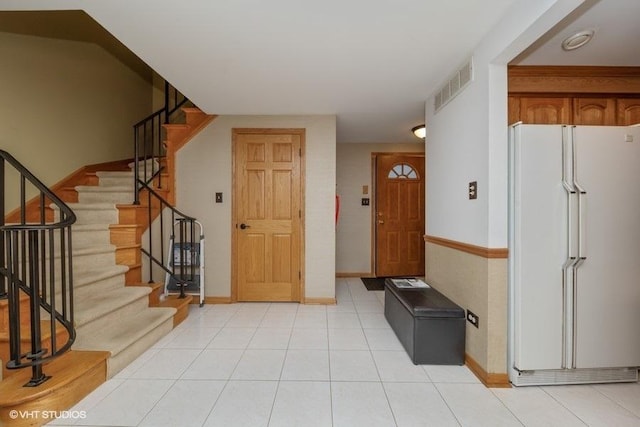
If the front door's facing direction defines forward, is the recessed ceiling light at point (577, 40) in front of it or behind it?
in front

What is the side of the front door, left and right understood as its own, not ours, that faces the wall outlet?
front

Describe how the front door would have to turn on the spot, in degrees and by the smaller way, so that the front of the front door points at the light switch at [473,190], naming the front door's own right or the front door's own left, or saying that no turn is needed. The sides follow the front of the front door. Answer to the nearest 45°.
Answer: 0° — it already faces it

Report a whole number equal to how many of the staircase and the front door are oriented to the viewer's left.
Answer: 0

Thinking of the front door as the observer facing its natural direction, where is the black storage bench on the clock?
The black storage bench is roughly at 12 o'clock from the front door.

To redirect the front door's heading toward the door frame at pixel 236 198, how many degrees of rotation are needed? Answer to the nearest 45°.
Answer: approximately 45° to its right

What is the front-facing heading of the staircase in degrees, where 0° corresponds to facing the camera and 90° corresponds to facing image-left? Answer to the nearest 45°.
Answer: approximately 315°

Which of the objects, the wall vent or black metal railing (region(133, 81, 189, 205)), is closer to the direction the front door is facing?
the wall vent

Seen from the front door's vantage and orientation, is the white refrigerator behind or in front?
in front

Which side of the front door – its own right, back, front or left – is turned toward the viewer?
front

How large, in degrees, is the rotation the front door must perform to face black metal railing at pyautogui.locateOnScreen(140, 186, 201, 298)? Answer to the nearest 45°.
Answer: approximately 45° to its right

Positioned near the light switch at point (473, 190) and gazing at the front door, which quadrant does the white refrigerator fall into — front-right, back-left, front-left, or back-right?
back-right

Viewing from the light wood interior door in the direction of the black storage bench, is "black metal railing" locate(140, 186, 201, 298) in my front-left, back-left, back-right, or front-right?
back-right

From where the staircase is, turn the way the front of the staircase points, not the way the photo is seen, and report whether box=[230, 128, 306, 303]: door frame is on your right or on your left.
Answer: on your left
